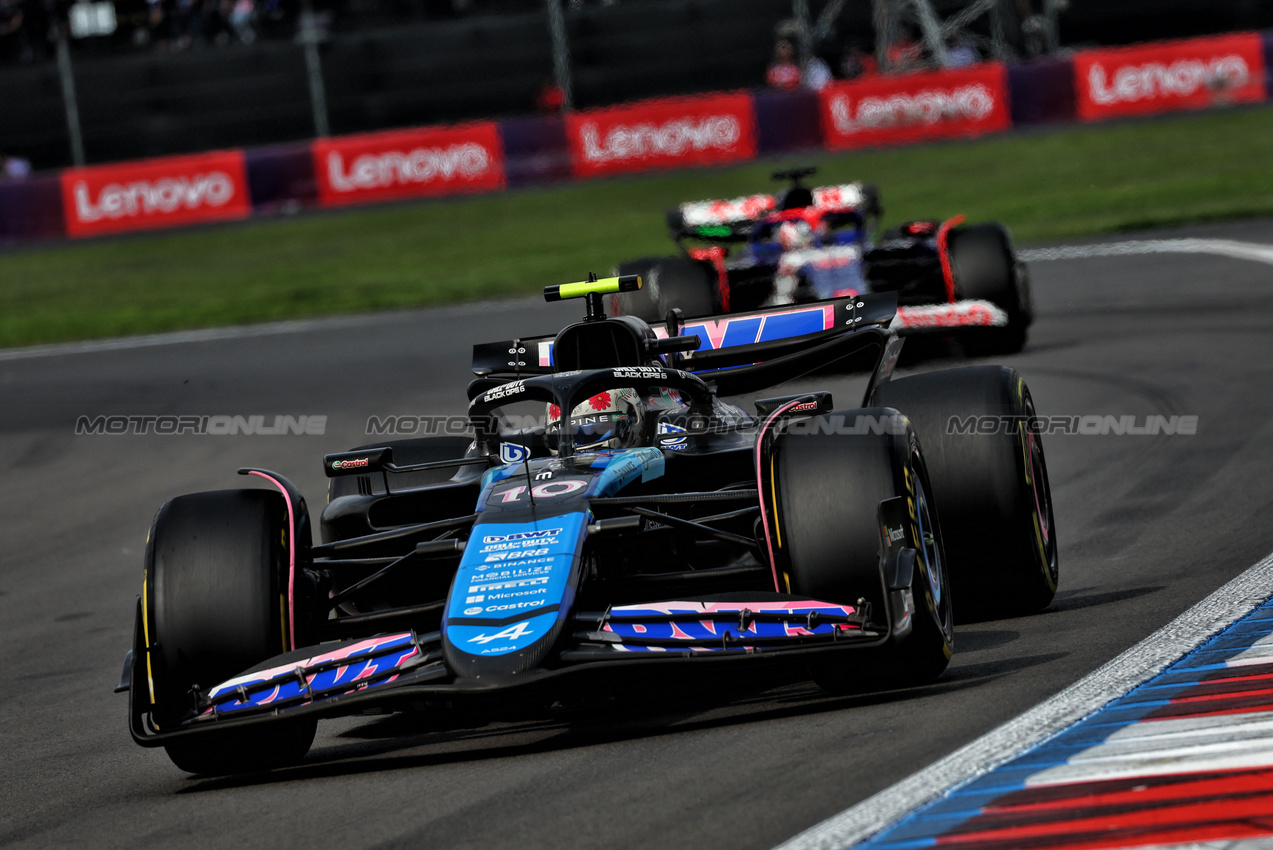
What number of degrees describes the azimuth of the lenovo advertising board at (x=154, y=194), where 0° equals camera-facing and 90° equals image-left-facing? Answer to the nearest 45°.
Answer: approximately 0°

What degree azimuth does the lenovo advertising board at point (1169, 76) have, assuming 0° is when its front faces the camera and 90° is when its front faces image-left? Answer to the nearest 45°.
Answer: approximately 0°

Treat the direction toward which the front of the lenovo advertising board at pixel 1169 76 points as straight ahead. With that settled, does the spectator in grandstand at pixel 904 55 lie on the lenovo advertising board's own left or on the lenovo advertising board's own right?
on the lenovo advertising board's own right

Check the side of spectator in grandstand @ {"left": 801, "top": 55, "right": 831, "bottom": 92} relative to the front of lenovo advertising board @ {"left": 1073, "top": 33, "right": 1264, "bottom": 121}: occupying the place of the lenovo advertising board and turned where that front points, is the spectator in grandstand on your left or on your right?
on your right

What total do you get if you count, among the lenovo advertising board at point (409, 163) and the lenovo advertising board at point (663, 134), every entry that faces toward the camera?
2

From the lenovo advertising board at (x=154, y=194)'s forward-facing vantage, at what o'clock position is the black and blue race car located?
The black and blue race car is roughly at 12 o'clock from the lenovo advertising board.

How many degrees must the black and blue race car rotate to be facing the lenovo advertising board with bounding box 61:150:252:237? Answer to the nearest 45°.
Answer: approximately 180°

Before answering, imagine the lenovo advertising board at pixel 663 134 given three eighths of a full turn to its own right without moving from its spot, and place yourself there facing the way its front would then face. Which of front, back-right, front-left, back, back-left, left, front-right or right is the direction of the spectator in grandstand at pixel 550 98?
front
